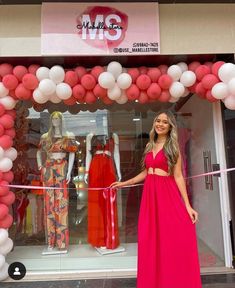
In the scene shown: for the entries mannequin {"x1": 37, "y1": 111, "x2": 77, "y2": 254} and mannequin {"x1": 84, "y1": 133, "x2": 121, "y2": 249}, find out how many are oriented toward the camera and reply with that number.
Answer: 2

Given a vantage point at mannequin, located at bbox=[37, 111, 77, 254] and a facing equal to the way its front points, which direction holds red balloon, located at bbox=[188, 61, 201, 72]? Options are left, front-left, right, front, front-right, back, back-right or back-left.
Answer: front-left

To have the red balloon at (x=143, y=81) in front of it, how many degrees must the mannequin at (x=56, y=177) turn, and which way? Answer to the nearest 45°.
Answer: approximately 45° to its left

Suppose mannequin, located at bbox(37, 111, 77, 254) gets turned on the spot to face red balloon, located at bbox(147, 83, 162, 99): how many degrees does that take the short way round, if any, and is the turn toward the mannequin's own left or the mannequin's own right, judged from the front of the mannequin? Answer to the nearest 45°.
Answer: approximately 45° to the mannequin's own left

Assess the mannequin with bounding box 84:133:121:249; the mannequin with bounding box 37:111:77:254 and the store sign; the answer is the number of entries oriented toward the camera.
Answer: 3

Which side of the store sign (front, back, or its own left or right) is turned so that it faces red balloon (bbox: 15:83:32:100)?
right

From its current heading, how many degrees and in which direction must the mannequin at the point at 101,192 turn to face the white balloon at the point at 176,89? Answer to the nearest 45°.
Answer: approximately 45° to its left

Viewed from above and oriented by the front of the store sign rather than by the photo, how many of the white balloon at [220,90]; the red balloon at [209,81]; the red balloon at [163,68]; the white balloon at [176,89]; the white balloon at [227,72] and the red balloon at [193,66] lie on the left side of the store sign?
6

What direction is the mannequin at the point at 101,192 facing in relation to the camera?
toward the camera

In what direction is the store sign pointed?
toward the camera

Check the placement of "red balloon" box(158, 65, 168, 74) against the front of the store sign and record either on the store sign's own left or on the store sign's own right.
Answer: on the store sign's own left

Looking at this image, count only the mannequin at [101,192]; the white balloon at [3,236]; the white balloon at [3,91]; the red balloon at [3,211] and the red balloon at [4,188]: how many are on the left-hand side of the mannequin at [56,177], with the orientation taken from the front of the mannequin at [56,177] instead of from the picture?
1

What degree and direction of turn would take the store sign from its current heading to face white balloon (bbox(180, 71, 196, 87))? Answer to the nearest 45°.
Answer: approximately 90° to its left
